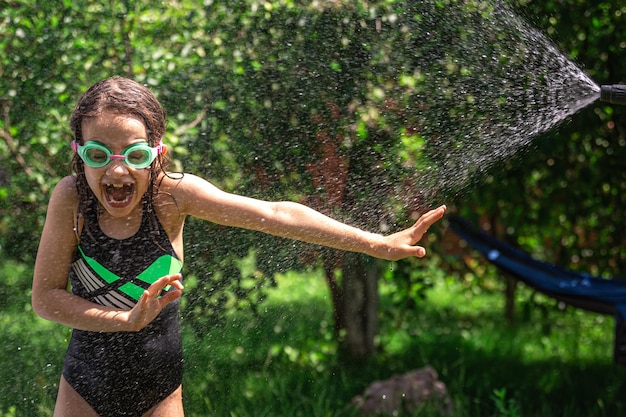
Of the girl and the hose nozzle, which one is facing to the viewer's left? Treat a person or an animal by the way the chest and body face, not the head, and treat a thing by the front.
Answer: the hose nozzle

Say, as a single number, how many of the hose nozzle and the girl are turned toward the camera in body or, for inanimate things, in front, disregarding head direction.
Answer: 1

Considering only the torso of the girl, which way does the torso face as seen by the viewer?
toward the camera

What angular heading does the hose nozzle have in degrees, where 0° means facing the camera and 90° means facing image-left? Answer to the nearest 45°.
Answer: approximately 90°

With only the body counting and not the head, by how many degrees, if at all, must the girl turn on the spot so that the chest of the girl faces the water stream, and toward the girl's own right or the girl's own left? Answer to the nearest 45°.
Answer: approximately 135° to the girl's own left

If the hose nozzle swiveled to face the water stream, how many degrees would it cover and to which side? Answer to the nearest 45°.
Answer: approximately 45° to its right

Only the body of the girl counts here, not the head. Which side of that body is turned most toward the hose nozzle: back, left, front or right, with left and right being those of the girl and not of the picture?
left

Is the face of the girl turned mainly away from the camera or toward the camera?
toward the camera
